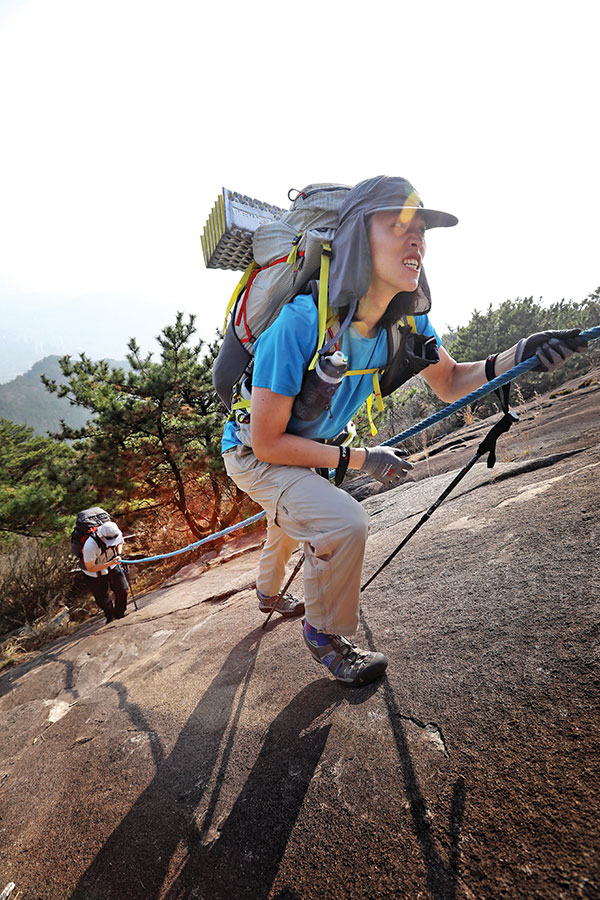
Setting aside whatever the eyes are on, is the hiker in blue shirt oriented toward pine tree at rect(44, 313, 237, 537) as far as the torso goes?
no

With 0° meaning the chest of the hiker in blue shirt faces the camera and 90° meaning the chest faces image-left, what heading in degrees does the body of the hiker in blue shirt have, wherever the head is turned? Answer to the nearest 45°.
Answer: approximately 315°

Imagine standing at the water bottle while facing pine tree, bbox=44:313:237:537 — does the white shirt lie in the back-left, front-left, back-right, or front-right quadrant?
front-left

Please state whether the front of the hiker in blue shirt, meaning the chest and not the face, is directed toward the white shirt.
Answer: no

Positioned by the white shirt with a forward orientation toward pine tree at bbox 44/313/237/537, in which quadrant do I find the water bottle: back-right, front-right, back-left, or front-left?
back-right

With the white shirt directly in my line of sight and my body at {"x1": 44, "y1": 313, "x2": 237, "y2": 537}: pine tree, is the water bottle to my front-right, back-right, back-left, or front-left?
front-left
